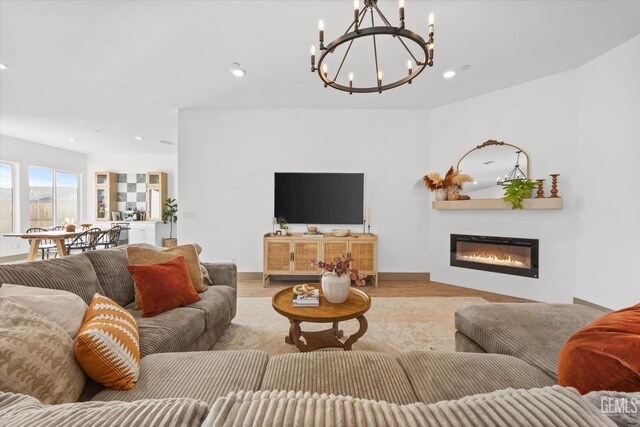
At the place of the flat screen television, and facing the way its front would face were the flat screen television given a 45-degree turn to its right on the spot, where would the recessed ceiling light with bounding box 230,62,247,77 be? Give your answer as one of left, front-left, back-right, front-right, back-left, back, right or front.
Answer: front

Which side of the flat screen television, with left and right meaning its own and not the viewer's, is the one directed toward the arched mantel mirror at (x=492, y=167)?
left

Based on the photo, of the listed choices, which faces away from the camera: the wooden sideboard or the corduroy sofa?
the corduroy sofa

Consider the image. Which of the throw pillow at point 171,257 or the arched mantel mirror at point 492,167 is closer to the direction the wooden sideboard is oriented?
the throw pillow

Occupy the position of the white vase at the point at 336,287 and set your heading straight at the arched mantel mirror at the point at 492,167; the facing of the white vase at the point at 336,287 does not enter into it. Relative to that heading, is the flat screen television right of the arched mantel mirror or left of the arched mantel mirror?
left

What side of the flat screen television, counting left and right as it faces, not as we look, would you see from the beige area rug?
front

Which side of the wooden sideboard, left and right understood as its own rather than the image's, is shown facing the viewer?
front

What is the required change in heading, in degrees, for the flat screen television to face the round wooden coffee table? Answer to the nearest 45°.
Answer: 0° — it already faces it

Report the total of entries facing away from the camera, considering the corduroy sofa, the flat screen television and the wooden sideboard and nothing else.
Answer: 1

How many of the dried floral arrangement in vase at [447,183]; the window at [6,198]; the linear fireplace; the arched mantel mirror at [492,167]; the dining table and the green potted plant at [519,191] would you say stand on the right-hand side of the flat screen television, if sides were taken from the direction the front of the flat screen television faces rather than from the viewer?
2

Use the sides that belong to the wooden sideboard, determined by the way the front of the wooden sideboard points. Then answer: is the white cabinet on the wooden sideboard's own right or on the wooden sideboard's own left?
on the wooden sideboard's own right

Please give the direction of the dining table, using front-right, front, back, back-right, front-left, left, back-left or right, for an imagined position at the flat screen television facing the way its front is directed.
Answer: right

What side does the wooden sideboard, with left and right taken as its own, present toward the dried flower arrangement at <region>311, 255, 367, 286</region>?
front

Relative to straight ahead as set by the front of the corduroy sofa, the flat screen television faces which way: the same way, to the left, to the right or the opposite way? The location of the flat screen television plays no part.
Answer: the opposite way

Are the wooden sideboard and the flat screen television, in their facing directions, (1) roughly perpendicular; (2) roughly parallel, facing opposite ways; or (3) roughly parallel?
roughly parallel

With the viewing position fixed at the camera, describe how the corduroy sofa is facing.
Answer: facing away from the viewer

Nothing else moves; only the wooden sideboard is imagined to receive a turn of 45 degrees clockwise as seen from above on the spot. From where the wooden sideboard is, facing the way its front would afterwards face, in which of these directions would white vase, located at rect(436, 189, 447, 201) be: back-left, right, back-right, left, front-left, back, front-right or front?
back-left

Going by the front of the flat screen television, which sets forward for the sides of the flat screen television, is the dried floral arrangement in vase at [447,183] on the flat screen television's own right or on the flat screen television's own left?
on the flat screen television's own left

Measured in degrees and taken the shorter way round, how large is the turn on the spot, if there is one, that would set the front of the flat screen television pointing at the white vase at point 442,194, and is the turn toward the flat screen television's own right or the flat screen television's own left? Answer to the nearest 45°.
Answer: approximately 90° to the flat screen television's own left

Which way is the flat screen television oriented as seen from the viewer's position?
toward the camera
